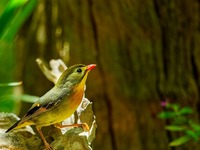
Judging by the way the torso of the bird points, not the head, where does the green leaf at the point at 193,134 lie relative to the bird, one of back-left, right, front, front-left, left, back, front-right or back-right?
front-left

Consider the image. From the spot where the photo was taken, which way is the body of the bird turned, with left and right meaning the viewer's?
facing to the right of the viewer
